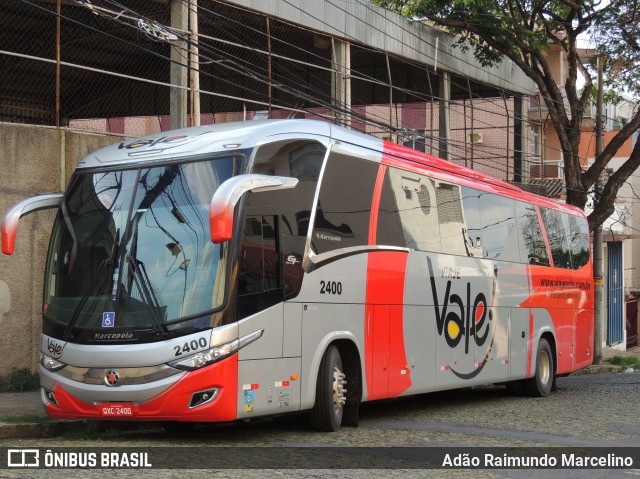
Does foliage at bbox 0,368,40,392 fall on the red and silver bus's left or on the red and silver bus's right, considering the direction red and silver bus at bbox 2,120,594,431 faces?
on its right

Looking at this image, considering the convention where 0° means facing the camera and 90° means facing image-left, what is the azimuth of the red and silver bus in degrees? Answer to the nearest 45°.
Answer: approximately 45°

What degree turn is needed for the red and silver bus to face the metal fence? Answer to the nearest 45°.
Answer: approximately 135° to its right

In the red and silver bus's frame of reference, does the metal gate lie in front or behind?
behind

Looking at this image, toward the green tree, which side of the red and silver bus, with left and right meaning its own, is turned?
back
